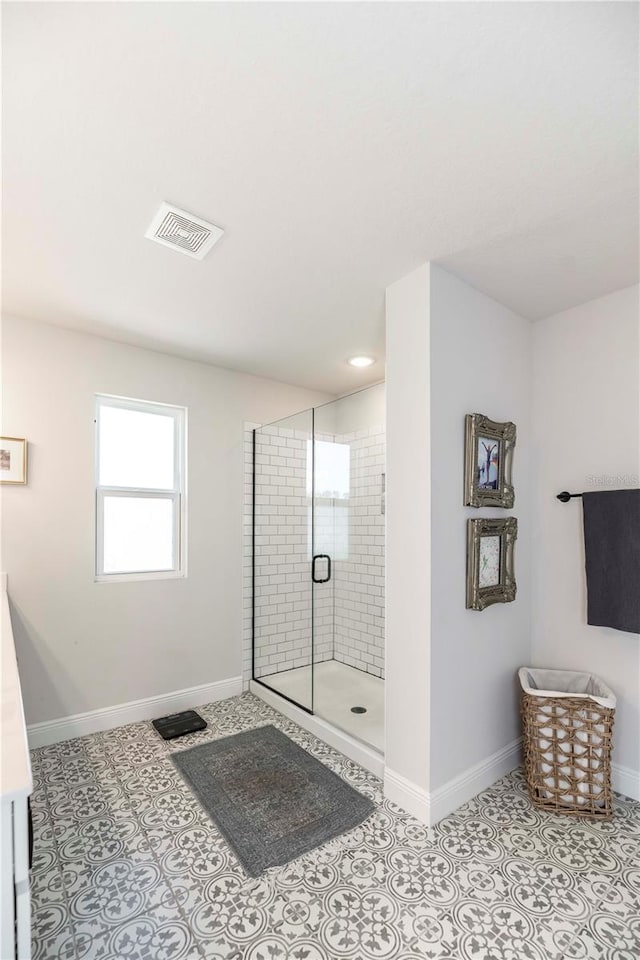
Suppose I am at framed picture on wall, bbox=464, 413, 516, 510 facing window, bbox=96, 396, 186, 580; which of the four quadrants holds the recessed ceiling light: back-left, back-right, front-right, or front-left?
front-right

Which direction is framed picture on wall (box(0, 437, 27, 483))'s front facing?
toward the camera

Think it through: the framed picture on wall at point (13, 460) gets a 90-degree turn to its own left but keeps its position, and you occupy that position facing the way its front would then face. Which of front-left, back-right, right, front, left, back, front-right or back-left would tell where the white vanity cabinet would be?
right

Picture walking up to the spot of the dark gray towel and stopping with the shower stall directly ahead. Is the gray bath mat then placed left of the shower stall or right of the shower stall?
left

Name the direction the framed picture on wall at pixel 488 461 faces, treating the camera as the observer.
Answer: facing the viewer and to the right of the viewer

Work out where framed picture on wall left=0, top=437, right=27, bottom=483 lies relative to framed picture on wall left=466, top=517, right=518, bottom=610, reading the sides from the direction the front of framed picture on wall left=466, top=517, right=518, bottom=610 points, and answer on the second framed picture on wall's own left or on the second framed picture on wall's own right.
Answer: on the second framed picture on wall's own right

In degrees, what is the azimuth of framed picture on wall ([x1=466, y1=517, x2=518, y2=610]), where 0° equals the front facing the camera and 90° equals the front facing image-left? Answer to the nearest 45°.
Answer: approximately 315°

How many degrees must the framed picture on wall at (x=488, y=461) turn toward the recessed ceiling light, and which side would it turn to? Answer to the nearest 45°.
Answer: approximately 180°

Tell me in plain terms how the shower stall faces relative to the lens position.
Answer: facing the viewer and to the left of the viewer

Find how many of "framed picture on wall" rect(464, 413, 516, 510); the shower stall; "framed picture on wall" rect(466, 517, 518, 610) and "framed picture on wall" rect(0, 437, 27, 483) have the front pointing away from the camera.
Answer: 0

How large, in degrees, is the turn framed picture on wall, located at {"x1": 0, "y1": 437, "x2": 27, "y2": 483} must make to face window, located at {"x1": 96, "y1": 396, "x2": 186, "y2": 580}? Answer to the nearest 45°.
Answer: approximately 90° to its left

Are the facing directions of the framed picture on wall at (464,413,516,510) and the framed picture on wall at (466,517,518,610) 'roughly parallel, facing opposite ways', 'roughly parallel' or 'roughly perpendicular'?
roughly parallel

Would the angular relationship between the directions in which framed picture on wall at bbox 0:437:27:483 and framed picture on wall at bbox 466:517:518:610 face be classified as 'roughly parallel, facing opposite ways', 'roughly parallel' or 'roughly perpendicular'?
roughly parallel
